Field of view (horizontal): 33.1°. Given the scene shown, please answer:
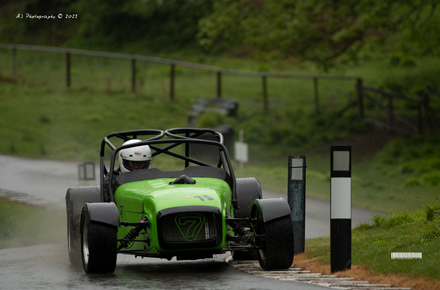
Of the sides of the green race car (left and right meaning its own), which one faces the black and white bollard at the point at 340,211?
left

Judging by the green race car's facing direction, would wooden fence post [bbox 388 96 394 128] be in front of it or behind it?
behind

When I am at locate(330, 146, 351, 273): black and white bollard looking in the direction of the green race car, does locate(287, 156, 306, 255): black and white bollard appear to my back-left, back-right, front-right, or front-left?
front-right

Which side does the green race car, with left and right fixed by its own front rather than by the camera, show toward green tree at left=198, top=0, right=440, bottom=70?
back

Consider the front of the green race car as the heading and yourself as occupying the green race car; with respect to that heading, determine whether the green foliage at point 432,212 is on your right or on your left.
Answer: on your left

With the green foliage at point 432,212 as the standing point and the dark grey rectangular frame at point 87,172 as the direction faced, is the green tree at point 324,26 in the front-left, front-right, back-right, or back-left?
front-right

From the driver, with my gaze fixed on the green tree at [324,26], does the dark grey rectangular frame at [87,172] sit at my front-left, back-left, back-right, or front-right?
front-left

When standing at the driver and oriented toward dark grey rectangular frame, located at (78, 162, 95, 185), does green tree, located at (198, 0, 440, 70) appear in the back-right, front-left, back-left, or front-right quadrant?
front-right

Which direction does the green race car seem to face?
toward the camera

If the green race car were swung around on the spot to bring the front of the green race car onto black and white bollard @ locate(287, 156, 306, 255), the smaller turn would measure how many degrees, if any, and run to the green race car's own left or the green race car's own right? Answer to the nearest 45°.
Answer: approximately 135° to the green race car's own left
